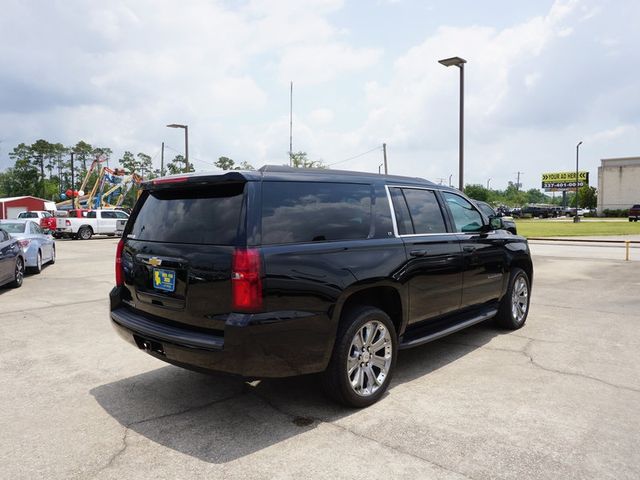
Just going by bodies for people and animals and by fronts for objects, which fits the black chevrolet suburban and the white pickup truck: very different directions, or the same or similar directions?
same or similar directions

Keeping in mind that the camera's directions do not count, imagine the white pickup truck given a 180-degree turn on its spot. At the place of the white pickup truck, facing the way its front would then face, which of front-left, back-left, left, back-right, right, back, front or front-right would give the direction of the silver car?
front-left

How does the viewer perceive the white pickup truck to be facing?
facing away from the viewer and to the right of the viewer

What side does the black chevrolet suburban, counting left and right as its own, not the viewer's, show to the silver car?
left

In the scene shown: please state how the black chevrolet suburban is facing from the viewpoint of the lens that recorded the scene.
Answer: facing away from the viewer and to the right of the viewer

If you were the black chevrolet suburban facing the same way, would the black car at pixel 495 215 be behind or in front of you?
in front

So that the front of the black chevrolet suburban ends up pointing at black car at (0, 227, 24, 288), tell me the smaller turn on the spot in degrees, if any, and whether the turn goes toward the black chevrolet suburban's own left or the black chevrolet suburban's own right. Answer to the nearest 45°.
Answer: approximately 90° to the black chevrolet suburban's own left

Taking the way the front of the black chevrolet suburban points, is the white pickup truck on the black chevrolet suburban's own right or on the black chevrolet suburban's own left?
on the black chevrolet suburban's own left

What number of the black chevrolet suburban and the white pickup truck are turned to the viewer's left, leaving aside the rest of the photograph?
0
